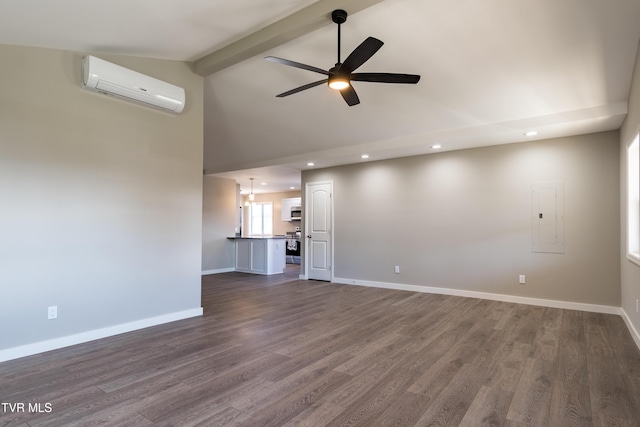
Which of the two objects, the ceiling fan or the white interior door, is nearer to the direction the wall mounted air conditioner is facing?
the ceiling fan

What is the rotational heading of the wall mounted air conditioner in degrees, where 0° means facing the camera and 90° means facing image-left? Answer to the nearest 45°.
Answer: approximately 315°

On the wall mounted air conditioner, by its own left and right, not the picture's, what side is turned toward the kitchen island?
left

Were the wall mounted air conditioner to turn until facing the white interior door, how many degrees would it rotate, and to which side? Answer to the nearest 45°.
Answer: approximately 90° to its left

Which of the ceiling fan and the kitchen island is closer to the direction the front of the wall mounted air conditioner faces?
the ceiling fan

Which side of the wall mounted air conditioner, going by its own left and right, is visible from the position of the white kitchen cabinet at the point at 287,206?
left

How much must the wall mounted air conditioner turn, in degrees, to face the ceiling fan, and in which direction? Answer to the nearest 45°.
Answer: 0° — it already faces it
